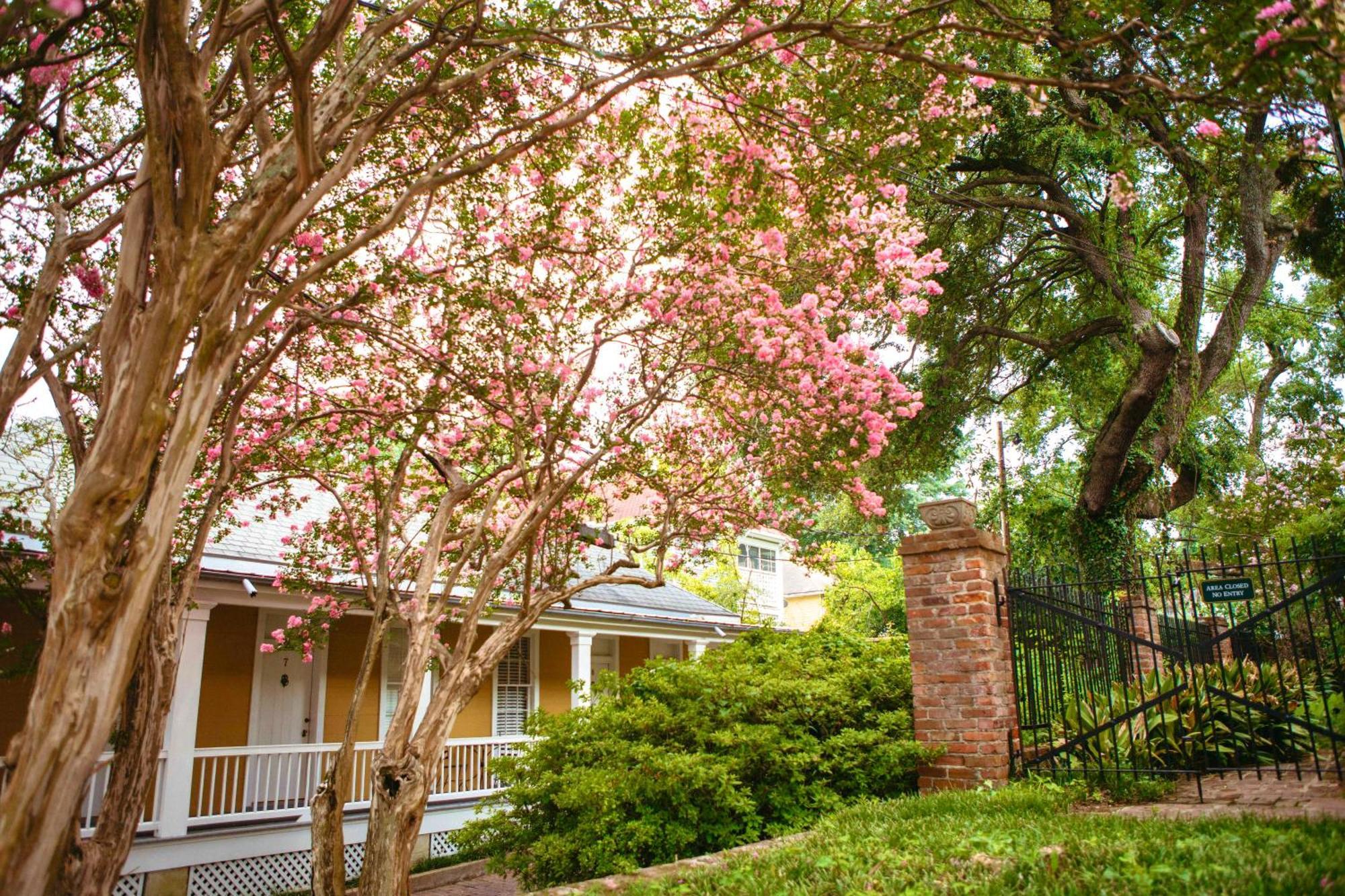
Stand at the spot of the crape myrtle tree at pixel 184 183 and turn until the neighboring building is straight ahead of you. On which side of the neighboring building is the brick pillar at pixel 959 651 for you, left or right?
right

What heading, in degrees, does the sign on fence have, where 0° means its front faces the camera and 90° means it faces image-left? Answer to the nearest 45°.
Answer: approximately 0°

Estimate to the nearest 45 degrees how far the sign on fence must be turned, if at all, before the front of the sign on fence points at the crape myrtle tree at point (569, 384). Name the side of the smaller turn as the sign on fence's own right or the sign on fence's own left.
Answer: approximately 90° to the sign on fence's own right

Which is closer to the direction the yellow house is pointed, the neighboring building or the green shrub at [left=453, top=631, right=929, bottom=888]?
the green shrub

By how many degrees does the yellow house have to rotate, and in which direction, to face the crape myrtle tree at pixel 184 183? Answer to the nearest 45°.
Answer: approximately 45° to its right

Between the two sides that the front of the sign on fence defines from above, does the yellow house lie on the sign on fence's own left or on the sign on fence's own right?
on the sign on fence's own right
